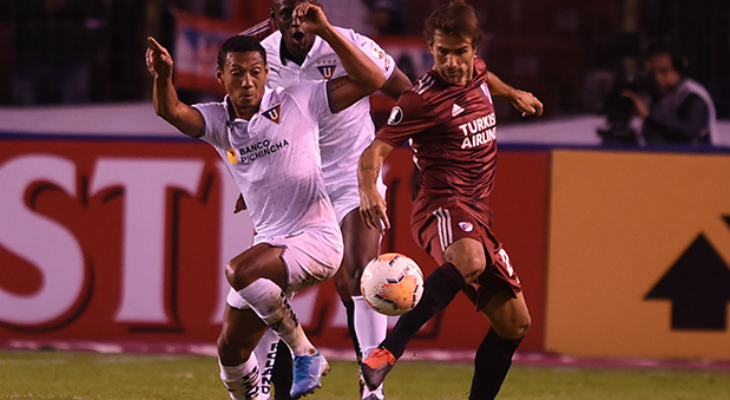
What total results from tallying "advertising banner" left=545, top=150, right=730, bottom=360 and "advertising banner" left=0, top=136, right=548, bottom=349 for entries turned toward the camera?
2

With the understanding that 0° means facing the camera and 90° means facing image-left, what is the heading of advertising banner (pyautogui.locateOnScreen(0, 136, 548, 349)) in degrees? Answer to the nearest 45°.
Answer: approximately 0°

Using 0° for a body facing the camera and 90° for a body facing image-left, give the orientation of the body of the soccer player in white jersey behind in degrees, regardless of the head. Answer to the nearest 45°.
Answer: approximately 0°

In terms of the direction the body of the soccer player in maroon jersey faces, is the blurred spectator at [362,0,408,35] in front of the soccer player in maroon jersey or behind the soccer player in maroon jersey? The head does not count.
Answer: behind

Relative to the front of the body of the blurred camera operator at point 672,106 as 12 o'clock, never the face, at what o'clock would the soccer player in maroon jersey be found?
The soccer player in maroon jersey is roughly at 11 o'clock from the blurred camera operator.

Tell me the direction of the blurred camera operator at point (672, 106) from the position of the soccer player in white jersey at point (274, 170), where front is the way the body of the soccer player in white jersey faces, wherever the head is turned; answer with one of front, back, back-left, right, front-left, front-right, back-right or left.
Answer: back

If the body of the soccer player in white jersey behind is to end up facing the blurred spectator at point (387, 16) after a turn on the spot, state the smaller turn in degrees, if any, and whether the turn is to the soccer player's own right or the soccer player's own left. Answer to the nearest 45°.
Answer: approximately 180°
